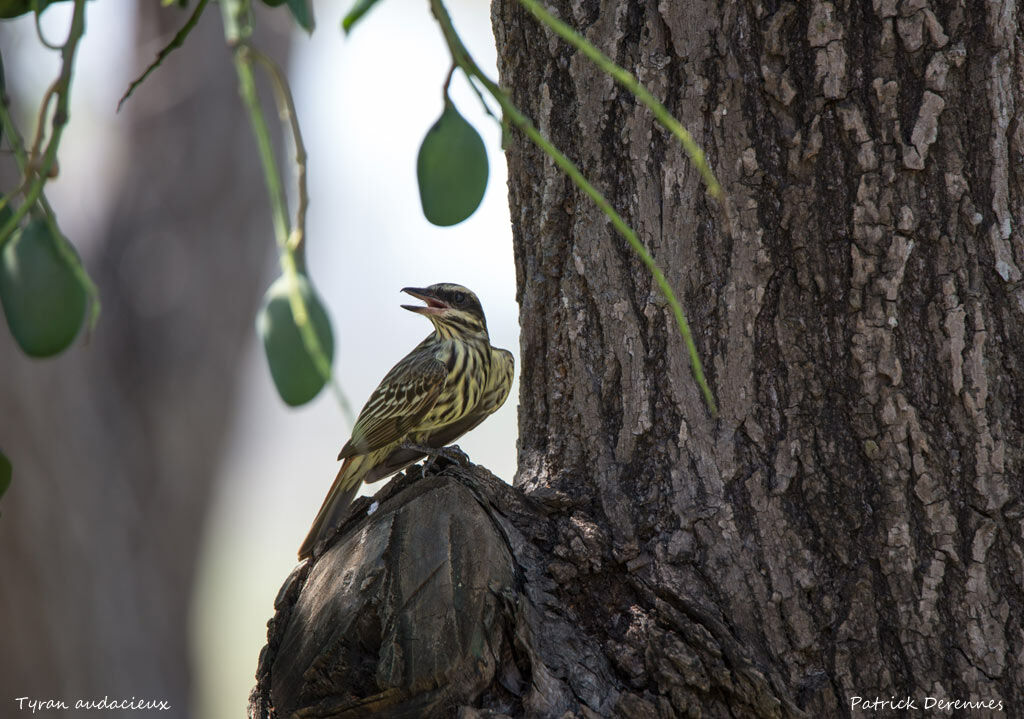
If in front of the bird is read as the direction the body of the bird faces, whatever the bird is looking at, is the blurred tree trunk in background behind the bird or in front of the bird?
behind

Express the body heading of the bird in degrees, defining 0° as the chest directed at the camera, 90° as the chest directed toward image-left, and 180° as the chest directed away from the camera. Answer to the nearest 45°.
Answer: approximately 315°
